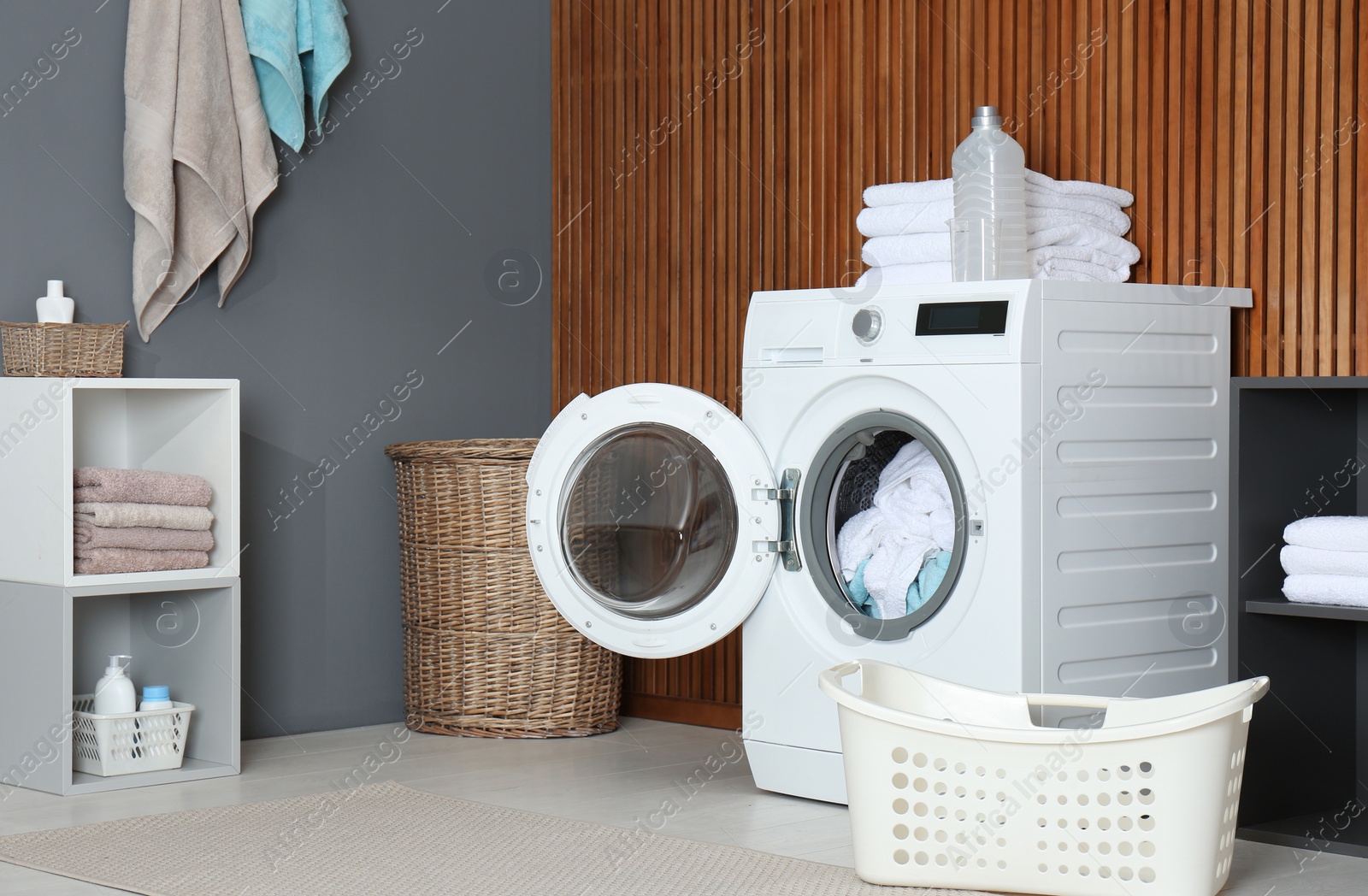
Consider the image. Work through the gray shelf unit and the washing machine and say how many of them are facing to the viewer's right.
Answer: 0

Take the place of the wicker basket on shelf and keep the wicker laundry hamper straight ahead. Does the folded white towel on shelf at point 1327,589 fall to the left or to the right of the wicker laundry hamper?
right

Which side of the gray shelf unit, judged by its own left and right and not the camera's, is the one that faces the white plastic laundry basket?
front

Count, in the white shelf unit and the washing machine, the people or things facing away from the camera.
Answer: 0

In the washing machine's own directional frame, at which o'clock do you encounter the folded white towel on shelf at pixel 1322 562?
The folded white towel on shelf is roughly at 8 o'clock from the washing machine.

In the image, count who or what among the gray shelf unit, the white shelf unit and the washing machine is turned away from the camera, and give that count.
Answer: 0

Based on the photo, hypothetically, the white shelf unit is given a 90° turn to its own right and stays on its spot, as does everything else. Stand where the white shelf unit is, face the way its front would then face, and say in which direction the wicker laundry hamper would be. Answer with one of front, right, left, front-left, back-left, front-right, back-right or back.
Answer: back-left

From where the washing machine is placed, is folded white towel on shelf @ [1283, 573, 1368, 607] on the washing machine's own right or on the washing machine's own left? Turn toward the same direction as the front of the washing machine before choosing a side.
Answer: on the washing machine's own left

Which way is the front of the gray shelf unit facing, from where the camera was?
facing the viewer and to the left of the viewer

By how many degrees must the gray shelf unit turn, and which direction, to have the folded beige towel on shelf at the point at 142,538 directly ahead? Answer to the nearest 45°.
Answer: approximately 45° to its right

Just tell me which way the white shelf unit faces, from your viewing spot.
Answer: facing the viewer and to the right of the viewer
